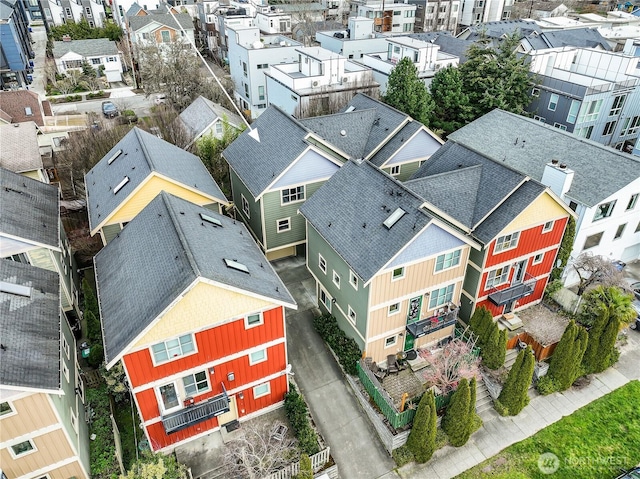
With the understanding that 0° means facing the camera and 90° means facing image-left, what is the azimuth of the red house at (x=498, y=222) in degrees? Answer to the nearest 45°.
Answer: approximately 315°

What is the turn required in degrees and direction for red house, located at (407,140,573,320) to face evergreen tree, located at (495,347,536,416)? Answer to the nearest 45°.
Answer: approximately 45° to its right

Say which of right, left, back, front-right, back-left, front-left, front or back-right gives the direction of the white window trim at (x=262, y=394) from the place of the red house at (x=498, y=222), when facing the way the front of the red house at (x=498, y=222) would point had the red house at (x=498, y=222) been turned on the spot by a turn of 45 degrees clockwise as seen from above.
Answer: front-right

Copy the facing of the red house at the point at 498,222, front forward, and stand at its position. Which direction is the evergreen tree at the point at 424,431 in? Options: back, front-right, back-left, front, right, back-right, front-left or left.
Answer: front-right

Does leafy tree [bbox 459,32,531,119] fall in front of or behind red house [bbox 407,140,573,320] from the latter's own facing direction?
behind

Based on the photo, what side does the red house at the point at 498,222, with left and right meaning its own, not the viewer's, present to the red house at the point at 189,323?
right

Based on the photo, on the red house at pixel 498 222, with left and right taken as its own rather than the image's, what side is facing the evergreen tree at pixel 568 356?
front

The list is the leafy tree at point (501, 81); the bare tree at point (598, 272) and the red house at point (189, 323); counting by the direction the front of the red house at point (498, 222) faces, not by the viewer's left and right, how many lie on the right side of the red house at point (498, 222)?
1

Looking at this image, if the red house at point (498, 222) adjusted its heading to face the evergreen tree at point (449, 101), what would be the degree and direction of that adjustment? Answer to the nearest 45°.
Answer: approximately 135° to its left

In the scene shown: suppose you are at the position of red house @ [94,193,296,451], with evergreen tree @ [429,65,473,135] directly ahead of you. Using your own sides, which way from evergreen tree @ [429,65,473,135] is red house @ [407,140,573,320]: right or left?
right

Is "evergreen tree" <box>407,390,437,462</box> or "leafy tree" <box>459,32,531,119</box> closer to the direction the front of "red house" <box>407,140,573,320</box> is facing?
the evergreen tree

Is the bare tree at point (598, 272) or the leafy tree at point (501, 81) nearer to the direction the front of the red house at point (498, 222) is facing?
the bare tree

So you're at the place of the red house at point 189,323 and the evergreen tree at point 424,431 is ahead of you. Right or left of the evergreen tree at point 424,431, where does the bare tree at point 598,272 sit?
left

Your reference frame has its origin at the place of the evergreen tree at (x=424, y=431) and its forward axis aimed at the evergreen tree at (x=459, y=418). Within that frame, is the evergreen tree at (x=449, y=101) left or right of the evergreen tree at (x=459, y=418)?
left

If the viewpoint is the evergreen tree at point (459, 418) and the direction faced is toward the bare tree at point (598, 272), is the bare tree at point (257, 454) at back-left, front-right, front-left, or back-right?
back-left
